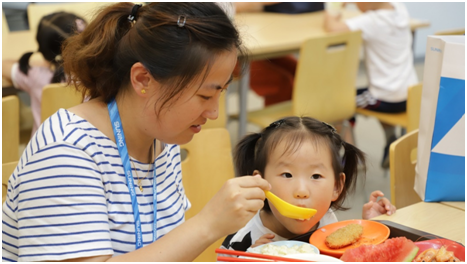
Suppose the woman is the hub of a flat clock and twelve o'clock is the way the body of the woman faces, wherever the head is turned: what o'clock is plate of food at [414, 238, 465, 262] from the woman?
The plate of food is roughly at 11 o'clock from the woman.

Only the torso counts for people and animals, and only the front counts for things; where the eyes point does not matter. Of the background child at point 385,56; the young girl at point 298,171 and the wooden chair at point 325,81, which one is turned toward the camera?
the young girl

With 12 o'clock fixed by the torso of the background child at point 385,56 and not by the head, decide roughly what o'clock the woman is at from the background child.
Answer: The woman is roughly at 8 o'clock from the background child.

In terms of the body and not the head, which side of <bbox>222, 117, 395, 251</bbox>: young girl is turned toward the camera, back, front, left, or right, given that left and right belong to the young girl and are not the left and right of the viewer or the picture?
front

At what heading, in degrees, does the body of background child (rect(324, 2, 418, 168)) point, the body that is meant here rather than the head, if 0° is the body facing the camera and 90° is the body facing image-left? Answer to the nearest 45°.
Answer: approximately 135°

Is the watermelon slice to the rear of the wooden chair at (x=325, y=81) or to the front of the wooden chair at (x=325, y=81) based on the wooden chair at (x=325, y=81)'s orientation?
to the rear

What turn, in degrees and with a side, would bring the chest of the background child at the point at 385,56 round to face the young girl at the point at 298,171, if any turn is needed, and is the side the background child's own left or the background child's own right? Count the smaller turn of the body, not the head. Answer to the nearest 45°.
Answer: approximately 135° to the background child's own left

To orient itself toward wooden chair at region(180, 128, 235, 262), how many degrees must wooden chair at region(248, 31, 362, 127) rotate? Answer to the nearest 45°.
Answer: approximately 135° to its left

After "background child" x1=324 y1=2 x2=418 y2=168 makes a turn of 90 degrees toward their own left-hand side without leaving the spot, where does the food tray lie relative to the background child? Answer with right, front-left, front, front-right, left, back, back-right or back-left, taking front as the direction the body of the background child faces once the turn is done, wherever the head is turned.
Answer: front-left

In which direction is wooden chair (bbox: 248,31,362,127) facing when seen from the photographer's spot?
facing away from the viewer and to the left of the viewer
